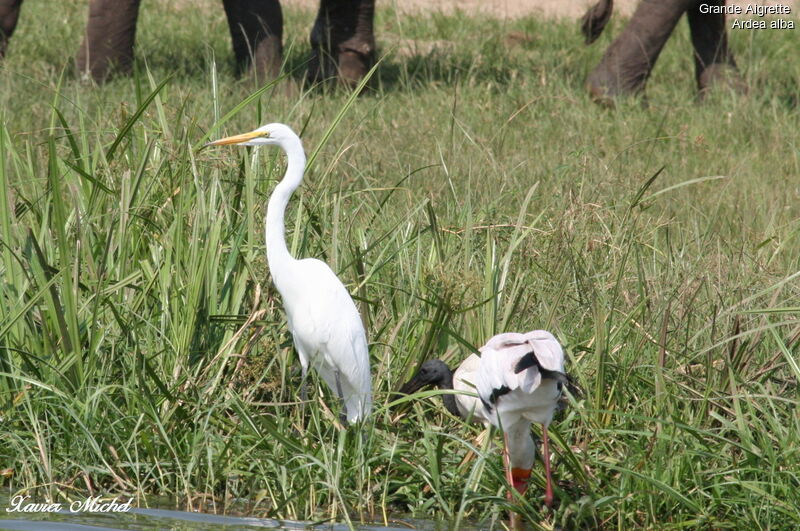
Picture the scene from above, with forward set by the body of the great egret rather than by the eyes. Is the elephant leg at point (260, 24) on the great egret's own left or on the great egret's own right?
on the great egret's own right

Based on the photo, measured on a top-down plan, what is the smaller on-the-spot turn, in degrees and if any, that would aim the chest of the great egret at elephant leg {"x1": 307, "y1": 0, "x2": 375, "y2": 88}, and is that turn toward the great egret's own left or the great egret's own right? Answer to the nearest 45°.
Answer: approximately 90° to the great egret's own right

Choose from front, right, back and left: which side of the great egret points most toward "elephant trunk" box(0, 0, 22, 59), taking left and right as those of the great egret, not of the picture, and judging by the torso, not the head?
right

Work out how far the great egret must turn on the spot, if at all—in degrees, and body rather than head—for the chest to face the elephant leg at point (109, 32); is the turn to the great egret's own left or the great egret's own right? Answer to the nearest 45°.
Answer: approximately 90° to the great egret's own right

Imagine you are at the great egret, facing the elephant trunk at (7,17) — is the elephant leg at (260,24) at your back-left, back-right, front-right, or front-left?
front-right

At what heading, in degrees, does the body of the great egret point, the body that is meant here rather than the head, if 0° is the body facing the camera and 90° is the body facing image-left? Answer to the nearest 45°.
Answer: approximately 90°
